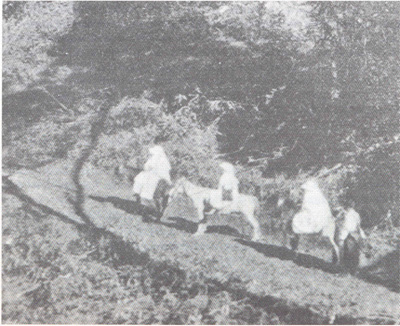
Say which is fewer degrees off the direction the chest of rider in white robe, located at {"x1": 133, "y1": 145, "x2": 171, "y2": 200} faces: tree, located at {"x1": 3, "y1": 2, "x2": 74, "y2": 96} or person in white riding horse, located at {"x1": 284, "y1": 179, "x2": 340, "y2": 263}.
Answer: the tree

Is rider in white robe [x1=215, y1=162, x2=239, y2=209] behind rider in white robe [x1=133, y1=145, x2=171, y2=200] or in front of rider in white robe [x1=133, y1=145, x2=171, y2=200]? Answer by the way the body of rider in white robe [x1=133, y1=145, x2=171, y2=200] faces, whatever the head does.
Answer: behind

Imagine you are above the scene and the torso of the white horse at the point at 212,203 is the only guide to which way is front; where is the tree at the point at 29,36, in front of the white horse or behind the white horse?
in front

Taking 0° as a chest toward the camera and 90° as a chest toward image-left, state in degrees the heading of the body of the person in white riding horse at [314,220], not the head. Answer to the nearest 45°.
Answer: approximately 90°

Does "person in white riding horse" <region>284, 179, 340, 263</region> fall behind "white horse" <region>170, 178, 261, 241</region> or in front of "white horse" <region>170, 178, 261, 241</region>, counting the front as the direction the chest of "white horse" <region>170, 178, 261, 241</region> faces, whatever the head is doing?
behind

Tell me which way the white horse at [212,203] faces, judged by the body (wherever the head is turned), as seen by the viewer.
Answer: to the viewer's left

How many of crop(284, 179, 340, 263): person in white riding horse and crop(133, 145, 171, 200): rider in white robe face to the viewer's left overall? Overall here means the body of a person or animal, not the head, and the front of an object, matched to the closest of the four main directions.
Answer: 2

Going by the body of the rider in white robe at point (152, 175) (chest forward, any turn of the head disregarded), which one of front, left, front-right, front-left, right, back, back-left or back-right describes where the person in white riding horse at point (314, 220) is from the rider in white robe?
back-left

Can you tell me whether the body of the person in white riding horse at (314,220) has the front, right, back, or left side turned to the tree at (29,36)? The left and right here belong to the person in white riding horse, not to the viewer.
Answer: front

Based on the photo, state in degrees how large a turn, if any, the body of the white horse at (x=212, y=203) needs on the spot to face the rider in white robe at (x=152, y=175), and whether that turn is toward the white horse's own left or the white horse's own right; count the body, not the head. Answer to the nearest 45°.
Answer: approximately 45° to the white horse's own right

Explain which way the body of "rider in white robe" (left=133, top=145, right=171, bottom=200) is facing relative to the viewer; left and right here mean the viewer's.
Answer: facing to the left of the viewer

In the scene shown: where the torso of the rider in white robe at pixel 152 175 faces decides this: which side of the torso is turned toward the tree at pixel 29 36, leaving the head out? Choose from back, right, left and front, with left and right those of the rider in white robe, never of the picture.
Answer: front

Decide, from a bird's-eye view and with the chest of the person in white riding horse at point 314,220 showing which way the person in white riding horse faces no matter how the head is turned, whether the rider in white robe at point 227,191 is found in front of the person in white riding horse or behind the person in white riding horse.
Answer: in front
